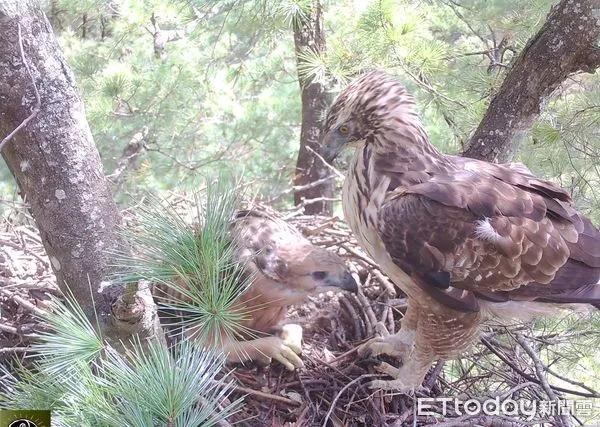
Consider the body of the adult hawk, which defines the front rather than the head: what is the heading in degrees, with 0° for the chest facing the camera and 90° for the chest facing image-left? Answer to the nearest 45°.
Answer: approximately 90°

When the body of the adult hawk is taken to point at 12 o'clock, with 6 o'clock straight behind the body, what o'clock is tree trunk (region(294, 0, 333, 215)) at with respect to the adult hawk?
The tree trunk is roughly at 2 o'clock from the adult hawk.

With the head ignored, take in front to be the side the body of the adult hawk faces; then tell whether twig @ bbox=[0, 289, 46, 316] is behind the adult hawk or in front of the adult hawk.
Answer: in front

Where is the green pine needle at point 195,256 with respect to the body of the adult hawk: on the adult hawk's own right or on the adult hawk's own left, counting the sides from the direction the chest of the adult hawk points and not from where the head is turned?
on the adult hawk's own left
